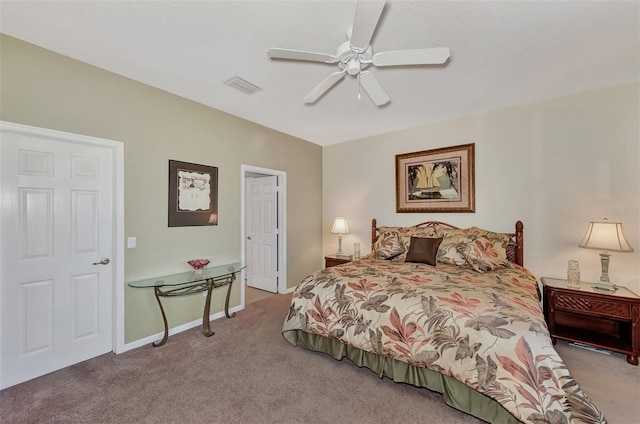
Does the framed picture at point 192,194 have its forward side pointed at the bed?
yes

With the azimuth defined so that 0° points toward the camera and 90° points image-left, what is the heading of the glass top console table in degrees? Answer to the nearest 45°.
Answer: approximately 315°

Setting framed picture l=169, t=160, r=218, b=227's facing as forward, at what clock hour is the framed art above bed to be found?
The framed art above bed is roughly at 11 o'clock from the framed picture.

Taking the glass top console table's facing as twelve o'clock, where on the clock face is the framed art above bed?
The framed art above bed is roughly at 11 o'clock from the glass top console table.

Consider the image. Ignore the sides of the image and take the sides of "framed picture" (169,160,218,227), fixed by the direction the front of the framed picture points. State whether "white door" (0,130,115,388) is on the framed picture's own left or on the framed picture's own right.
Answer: on the framed picture's own right

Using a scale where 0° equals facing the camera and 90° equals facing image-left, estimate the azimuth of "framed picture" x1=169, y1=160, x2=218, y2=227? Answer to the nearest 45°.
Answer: approximately 315°

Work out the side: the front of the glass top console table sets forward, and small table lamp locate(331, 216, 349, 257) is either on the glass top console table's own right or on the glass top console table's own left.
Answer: on the glass top console table's own left
